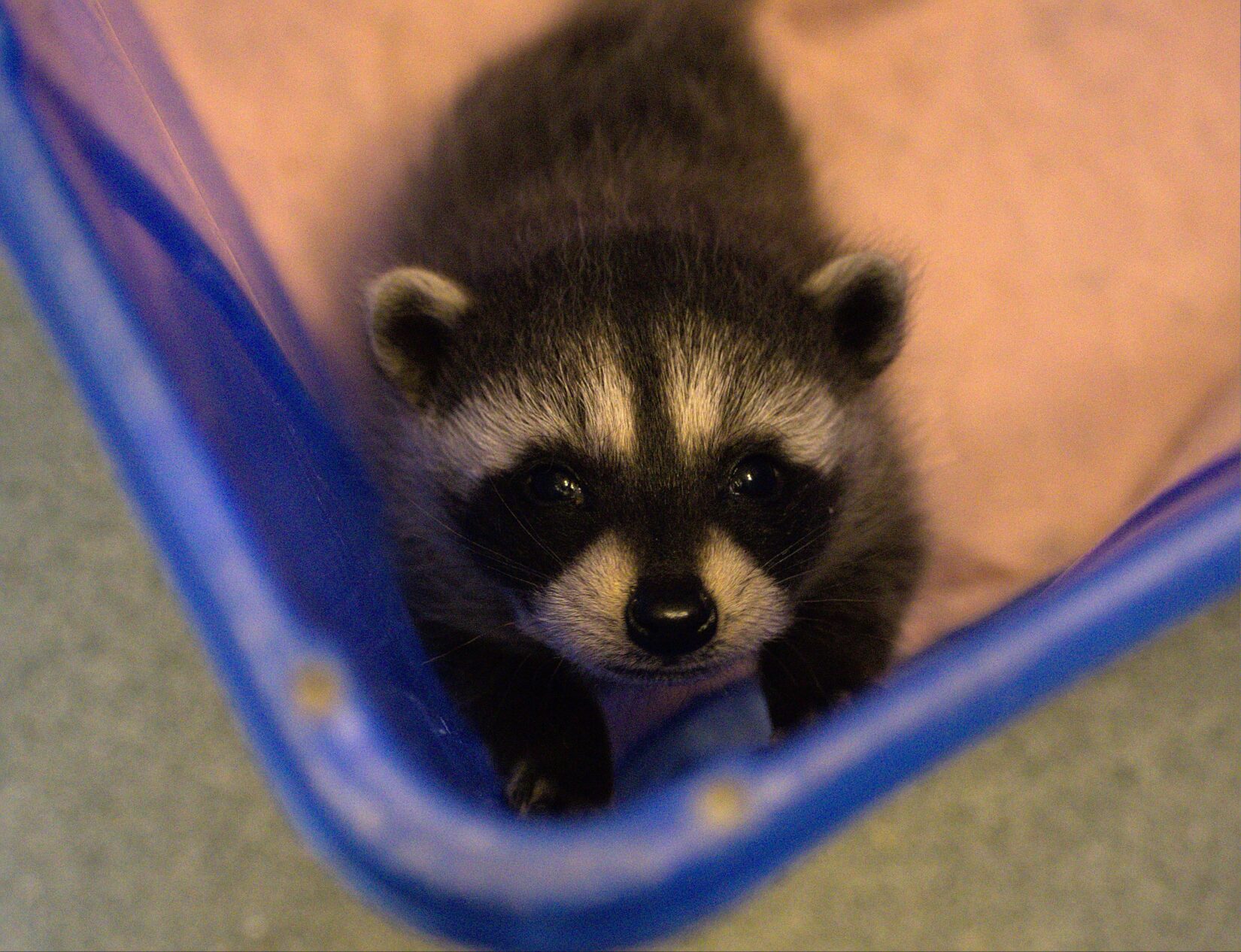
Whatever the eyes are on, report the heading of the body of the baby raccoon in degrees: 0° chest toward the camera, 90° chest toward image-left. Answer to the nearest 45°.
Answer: approximately 0°
